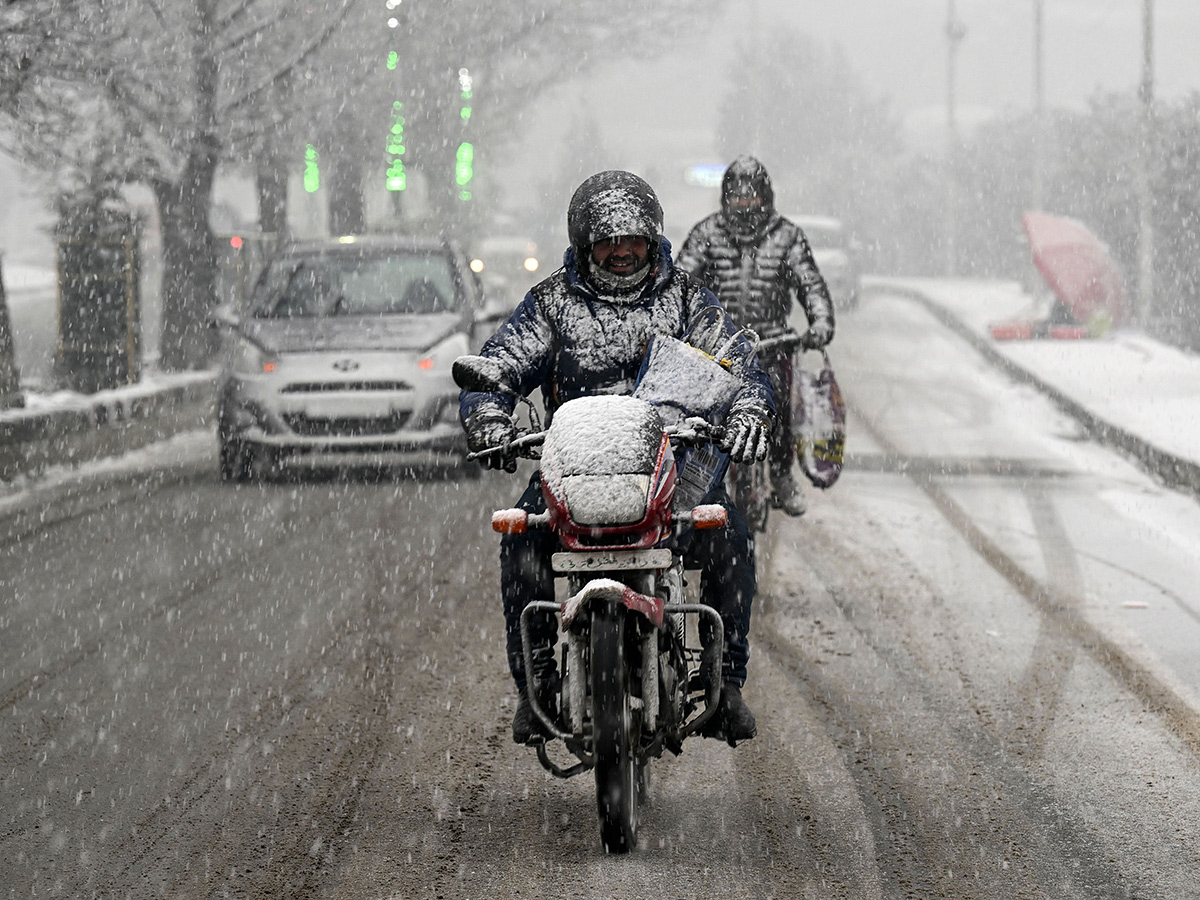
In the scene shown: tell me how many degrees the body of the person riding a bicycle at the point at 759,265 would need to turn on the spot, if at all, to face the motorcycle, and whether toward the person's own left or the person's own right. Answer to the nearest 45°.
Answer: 0° — they already face it

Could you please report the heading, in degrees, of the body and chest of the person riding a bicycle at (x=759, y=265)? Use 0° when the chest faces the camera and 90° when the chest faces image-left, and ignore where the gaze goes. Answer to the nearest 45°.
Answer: approximately 0°

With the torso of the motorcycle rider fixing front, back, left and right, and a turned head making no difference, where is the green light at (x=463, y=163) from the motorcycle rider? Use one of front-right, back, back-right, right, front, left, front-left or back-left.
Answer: back

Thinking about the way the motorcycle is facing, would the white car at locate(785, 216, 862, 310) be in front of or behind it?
behind

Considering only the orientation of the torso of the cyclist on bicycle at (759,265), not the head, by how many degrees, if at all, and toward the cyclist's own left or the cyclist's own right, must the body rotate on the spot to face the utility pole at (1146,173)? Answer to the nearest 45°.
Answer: approximately 180°

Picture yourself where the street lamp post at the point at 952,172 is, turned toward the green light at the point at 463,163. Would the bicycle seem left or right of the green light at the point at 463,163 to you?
left

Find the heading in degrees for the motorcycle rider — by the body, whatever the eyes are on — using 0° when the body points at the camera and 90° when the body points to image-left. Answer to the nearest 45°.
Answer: approximately 0°

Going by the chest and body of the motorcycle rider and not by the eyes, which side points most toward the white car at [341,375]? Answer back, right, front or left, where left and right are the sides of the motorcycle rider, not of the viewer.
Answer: back
